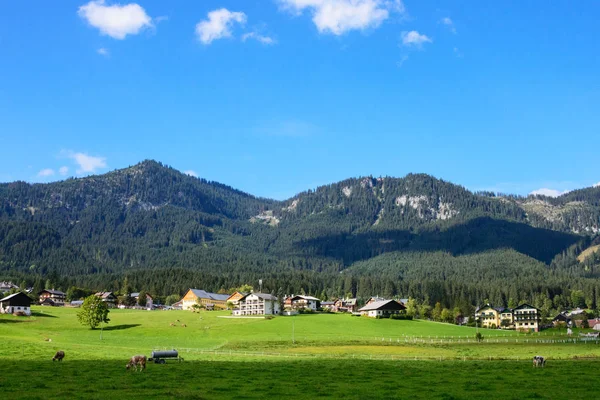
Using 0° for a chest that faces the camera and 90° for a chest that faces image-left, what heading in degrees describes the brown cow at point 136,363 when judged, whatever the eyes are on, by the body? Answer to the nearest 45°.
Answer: approximately 90°
